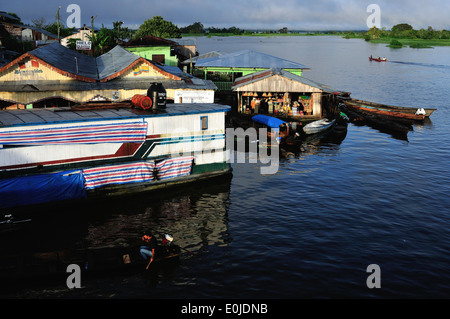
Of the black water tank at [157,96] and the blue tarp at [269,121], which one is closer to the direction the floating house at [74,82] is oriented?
the black water tank

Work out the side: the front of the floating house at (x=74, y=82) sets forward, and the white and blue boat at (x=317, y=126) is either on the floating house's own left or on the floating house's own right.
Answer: on the floating house's own left

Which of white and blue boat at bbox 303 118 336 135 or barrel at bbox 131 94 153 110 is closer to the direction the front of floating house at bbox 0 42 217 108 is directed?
the barrel

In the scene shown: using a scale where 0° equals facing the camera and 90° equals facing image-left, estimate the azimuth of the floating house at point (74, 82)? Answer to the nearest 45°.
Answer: approximately 0°

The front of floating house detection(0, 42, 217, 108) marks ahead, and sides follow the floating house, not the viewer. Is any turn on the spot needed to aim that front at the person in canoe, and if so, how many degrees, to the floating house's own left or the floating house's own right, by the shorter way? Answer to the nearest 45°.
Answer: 0° — it already faces them

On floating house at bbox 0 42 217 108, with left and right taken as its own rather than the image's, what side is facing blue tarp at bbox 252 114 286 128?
left

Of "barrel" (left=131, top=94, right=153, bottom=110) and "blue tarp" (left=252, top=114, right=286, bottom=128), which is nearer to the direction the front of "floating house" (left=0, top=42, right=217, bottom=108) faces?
the barrel
